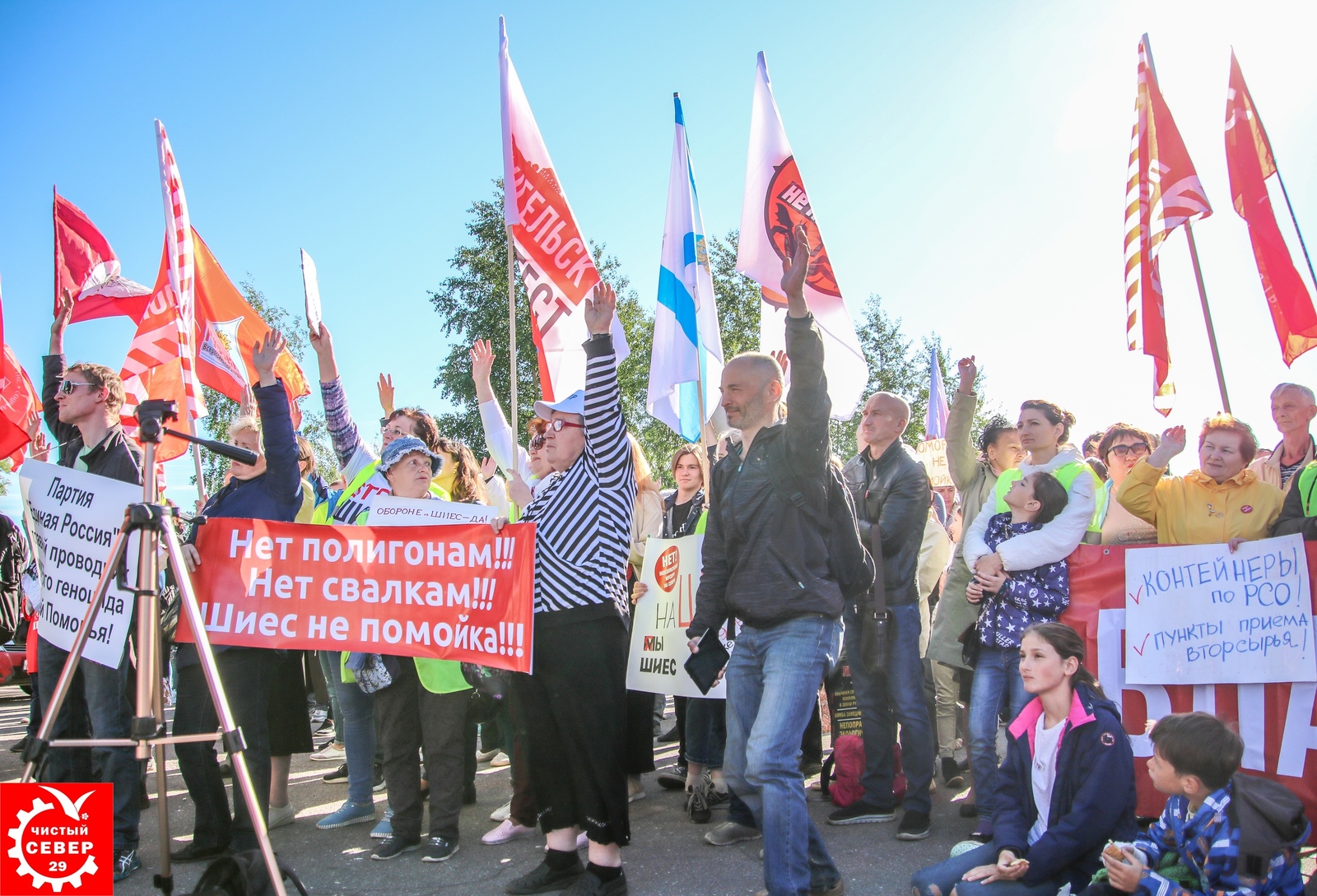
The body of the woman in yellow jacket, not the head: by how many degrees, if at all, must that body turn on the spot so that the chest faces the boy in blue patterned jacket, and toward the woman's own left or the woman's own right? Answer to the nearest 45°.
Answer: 0° — they already face them

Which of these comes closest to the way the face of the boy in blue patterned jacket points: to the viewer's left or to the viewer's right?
to the viewer's left

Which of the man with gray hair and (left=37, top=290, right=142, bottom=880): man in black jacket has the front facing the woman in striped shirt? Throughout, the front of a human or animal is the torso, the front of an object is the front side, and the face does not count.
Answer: the man with gray hair

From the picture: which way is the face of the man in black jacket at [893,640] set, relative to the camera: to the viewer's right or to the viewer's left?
to the viewer's left

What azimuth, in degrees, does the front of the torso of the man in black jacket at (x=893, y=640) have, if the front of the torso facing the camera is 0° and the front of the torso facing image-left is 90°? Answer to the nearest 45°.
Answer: approximately 45°

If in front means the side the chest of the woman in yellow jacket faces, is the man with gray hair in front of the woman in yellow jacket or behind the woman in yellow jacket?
behind

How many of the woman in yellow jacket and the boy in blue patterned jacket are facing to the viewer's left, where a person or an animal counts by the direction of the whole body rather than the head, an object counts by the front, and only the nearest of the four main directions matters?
1

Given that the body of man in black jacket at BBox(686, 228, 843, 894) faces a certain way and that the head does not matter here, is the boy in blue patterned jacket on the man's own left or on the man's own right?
on the man's own left

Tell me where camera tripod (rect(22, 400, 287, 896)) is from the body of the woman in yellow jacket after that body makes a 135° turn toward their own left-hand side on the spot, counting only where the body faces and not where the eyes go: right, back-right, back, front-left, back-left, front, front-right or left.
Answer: back

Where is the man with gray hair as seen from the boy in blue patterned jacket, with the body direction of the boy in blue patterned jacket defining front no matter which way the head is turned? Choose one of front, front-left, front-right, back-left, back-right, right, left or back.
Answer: right
